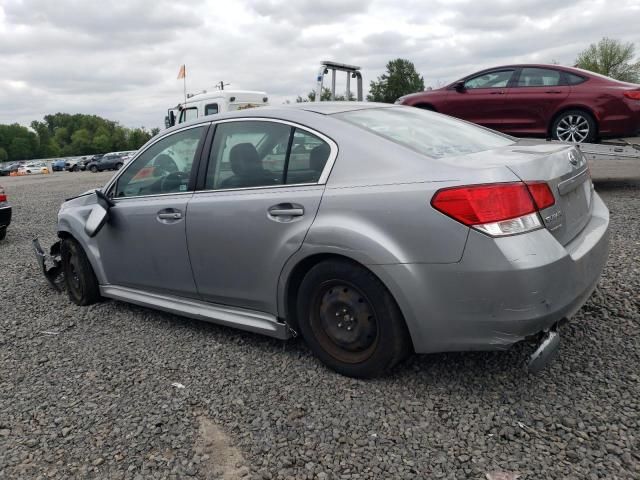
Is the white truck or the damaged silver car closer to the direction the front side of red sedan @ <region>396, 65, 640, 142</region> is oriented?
the white truck

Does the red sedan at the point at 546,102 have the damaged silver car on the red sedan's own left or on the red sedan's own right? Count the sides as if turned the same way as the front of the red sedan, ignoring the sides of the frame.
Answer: on the red sedan's own left

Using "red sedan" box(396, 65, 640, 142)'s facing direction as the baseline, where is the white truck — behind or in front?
in front

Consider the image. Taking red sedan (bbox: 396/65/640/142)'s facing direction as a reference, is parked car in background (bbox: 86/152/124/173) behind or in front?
in front

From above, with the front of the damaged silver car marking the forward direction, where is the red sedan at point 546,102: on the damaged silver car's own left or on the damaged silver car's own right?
on the damaged silver car's own right

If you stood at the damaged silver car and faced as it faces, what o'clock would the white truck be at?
The white truck is roughly at 1 o'clock from the damaged silver car.

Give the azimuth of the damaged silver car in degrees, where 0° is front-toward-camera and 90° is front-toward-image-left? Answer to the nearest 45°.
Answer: approximately 135°

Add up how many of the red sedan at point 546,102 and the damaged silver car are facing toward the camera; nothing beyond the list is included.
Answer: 0

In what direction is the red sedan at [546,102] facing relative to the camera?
to the viewer's left

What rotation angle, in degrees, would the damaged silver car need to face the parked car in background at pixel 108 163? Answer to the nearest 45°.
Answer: approximately 45° to its right

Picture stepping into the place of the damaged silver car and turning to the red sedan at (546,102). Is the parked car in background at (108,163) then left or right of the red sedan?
left
